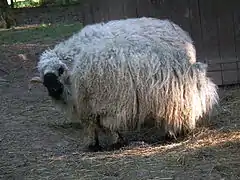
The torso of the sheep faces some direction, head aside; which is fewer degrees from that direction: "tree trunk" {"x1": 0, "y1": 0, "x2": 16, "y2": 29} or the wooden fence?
the tree trunk

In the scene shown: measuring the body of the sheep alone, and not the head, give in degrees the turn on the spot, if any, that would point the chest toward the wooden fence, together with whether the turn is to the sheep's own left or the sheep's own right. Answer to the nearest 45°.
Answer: approximately 135° to the sheep's own right

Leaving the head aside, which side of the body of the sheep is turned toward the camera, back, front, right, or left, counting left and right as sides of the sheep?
left

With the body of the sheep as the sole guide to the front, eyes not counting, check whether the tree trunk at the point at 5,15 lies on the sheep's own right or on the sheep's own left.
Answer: on the sheep's own right
